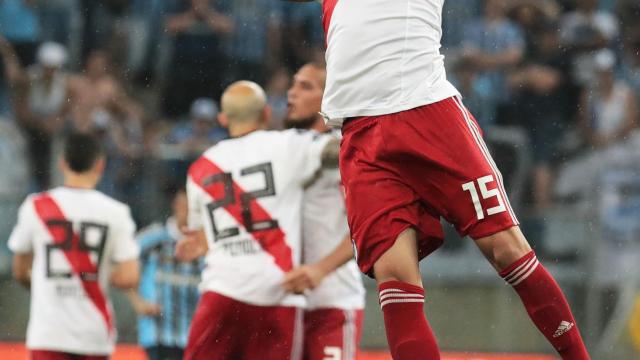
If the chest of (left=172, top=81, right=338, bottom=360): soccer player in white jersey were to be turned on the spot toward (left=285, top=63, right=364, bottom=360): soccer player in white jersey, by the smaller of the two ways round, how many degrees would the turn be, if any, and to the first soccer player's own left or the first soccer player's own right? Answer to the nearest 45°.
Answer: approximately 90° to the first soccer player's own right

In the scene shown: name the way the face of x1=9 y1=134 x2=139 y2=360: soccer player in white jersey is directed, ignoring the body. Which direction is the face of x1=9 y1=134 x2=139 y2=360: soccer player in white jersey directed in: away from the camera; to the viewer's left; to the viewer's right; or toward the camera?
away from the camera

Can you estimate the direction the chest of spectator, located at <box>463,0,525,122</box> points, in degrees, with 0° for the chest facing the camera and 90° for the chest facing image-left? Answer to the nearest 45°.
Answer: approximately 0°

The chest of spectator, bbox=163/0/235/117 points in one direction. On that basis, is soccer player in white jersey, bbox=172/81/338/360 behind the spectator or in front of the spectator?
in front

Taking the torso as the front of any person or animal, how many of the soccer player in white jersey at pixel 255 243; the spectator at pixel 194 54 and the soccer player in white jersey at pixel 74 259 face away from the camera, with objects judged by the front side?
2

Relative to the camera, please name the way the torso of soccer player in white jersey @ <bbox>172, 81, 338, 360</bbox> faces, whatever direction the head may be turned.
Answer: away from the camera

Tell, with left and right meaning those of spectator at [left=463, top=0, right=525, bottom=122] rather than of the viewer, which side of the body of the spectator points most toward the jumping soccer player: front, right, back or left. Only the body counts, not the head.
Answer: front

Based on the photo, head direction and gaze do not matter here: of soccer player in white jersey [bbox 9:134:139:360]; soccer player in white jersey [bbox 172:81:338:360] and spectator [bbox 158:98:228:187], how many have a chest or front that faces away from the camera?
2

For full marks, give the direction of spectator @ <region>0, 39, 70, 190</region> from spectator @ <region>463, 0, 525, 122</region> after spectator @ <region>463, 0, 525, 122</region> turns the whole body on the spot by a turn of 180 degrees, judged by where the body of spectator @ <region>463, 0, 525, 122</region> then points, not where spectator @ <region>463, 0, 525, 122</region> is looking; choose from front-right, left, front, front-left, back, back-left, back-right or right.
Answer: left

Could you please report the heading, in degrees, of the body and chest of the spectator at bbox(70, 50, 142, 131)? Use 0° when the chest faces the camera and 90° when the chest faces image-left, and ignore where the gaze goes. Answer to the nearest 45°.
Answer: approximately 0°

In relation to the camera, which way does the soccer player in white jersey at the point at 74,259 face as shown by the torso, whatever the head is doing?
away from the camera
